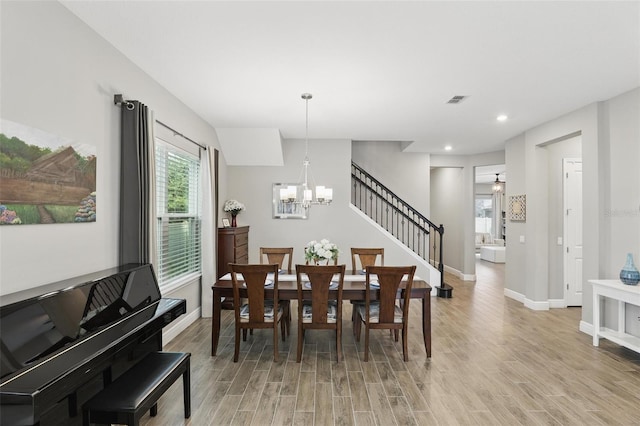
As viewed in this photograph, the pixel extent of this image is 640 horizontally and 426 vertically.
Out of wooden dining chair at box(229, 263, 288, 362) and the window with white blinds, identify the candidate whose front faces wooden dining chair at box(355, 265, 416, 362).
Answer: the window with white blinds

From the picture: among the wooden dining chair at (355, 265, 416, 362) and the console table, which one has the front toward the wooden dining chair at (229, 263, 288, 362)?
the console table

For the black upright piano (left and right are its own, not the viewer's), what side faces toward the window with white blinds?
left

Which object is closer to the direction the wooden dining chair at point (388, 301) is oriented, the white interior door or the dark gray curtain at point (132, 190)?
the white interior door

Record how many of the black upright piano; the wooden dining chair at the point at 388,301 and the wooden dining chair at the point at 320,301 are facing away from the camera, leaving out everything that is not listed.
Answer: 2

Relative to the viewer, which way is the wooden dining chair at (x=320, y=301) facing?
away from the camera

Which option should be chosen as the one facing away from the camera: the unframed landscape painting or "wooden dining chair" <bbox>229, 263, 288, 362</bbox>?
the wooden dining chair

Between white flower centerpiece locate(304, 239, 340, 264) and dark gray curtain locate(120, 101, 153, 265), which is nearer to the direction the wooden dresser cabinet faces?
the white flower centerpiece
